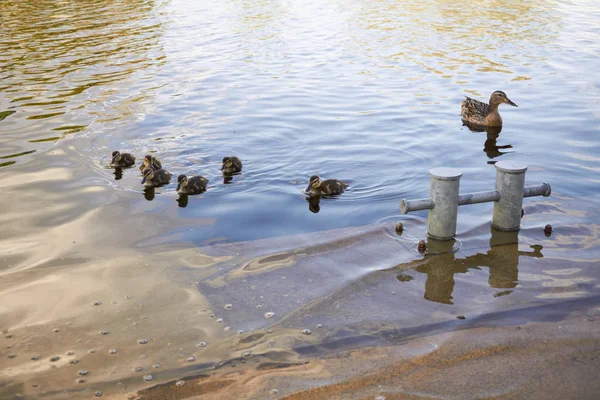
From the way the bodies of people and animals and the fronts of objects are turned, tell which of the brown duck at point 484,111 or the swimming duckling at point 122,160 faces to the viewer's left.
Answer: the swimming duckling

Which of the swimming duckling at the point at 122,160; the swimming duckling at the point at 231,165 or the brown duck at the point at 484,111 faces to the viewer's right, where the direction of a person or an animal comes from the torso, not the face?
the brown duck

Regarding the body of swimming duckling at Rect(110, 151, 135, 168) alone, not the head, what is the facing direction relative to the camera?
to the viewer's left

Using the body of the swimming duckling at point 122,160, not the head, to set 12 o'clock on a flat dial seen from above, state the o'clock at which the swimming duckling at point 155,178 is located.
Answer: the swimming duckling at point 155,178 is roughly at 8 o'clock from the swimming duckling at point 122,160.

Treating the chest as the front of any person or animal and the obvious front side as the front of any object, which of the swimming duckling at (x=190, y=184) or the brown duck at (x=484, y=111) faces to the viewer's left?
the swimming duckling

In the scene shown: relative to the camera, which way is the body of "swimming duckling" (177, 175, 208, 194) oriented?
to the viewer's left

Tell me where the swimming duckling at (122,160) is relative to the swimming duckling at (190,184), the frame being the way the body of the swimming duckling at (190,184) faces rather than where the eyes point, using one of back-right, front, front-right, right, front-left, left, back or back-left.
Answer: front-right

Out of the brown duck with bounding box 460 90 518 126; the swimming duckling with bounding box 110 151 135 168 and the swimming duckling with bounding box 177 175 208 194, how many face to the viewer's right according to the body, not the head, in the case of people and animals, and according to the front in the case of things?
1

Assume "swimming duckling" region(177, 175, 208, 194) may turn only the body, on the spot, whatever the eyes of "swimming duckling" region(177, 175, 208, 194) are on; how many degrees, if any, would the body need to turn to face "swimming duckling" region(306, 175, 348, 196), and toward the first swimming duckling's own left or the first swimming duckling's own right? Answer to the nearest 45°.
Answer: approximately 180°

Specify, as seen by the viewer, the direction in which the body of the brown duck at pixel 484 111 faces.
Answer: to the viewer's right

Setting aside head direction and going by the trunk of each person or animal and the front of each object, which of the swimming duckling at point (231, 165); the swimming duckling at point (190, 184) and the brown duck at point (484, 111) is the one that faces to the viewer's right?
the brown duck

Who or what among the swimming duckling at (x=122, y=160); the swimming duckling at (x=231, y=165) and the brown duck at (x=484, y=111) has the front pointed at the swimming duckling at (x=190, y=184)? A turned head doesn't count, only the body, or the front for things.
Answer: the swimming duckling at (x=231, y=165)
